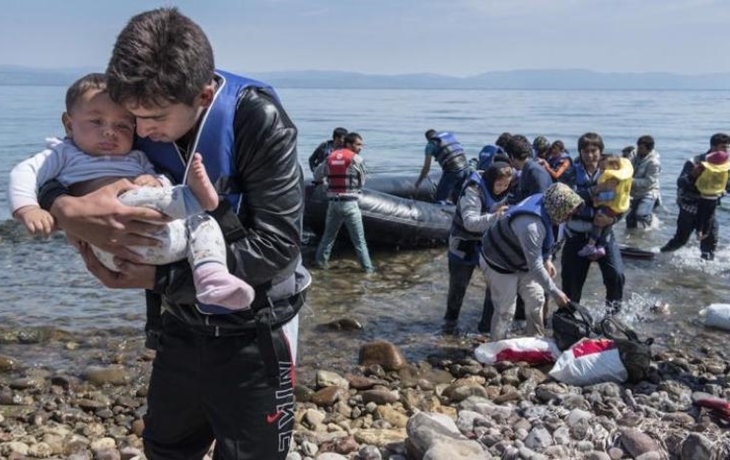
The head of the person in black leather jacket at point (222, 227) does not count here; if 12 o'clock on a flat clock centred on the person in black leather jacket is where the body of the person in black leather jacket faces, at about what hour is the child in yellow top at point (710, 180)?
The child in yellow top is roughly at 6 o'clock from the person in black leather jacket.

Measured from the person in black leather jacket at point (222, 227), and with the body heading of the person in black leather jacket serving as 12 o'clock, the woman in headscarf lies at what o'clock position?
The woman in headscarf is roughly at 6 o'clock from the person in black leather jacket.

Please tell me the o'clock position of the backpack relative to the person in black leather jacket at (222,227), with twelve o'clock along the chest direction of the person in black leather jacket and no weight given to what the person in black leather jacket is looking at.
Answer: The backpack is roughly at 6 o'clock from the person in black leather jacket.
